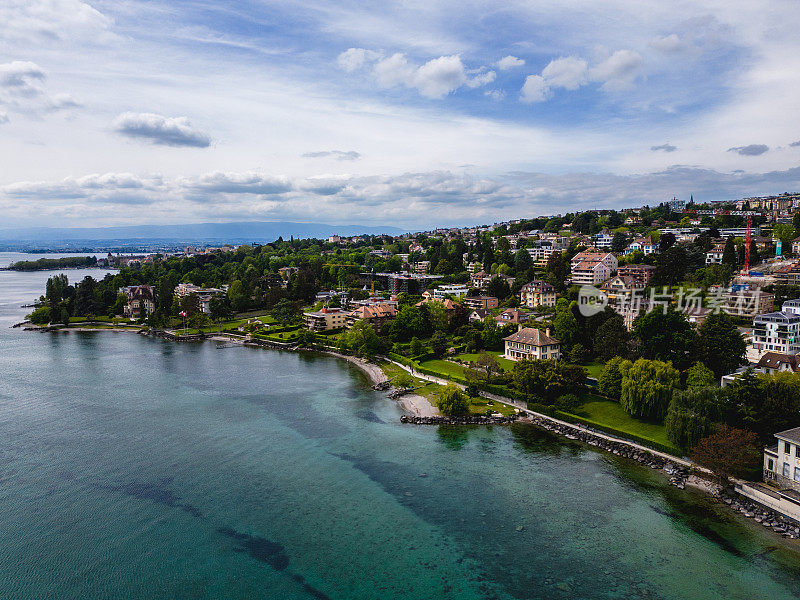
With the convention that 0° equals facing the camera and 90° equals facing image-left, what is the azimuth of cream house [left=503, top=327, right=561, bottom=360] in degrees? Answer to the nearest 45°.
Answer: approximately 45°

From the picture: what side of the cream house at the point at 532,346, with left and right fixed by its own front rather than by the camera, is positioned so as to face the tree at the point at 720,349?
left

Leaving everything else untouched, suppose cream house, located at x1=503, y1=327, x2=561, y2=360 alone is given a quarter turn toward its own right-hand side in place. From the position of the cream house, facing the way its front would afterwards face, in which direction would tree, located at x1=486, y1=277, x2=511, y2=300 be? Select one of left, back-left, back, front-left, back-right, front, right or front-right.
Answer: front-right

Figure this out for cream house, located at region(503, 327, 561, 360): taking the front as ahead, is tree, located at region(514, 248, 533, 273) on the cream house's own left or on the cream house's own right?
on the cream house's own right

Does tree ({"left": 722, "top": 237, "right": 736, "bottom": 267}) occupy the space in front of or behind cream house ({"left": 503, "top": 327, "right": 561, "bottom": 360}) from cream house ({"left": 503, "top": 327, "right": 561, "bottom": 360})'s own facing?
behind

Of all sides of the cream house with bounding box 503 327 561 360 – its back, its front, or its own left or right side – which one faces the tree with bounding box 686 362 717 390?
left

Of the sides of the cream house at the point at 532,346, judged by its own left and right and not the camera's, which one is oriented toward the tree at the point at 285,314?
right

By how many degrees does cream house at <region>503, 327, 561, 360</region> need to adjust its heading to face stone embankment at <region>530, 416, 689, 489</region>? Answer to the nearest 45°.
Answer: approximately 45° to its left

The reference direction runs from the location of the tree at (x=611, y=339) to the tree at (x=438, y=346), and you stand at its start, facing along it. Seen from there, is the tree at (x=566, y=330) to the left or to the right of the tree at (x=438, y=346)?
right

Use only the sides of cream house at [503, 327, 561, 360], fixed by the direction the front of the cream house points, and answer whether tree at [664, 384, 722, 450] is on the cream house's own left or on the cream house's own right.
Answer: on the cream house's own left

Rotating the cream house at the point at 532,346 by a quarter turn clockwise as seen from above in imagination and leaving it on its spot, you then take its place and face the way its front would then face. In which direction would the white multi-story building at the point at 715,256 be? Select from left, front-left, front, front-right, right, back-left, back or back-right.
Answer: right

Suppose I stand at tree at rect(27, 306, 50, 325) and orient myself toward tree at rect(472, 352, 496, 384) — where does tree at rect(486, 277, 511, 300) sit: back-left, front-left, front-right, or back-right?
front-left
